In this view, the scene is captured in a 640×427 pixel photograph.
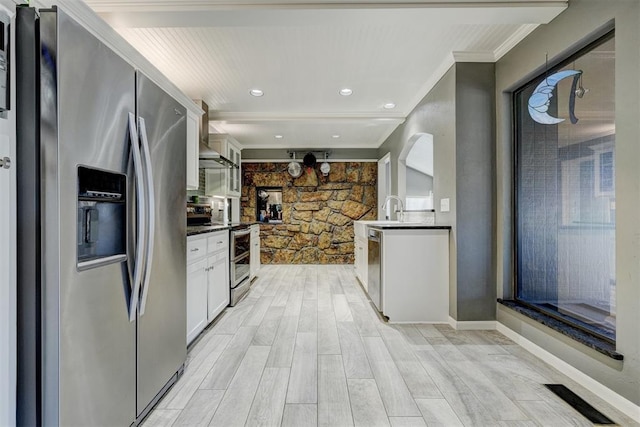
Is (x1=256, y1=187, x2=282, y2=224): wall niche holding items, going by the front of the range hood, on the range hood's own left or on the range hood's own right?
on the range hood's own left

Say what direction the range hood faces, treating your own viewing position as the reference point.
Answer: facing to the right of the viewer

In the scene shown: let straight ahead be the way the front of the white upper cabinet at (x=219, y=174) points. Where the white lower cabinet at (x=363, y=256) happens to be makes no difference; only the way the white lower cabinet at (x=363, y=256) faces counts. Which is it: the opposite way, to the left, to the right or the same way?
the opposite way

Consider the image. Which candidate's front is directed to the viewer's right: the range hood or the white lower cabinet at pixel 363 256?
the range hood

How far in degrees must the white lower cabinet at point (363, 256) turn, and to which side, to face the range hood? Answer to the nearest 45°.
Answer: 0° — it already faces it

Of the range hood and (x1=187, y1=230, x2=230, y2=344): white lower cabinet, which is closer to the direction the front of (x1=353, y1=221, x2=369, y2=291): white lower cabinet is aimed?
the range hood

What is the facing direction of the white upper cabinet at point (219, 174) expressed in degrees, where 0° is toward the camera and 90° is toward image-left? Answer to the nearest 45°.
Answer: approximately 270°

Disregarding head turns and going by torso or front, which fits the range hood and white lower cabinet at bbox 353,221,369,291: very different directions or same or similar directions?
very different directions

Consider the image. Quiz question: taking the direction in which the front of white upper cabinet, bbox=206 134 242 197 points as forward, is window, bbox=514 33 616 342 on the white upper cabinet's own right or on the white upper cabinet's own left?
on the white upper cabinet's own right

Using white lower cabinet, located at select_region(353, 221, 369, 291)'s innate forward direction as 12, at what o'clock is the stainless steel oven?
The stainless steel oven is roughly at 11 o'clock from the white lower cabinet.

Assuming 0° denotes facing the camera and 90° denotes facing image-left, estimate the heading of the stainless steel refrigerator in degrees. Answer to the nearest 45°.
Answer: approximately 315°

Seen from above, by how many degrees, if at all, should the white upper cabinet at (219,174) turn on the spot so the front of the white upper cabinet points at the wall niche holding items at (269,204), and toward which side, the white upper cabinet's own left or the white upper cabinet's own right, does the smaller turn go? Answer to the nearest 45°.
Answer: approximately 45° to the white upper cabinet's own left

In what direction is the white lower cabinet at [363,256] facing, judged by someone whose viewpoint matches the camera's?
facing to the left of the viewer
